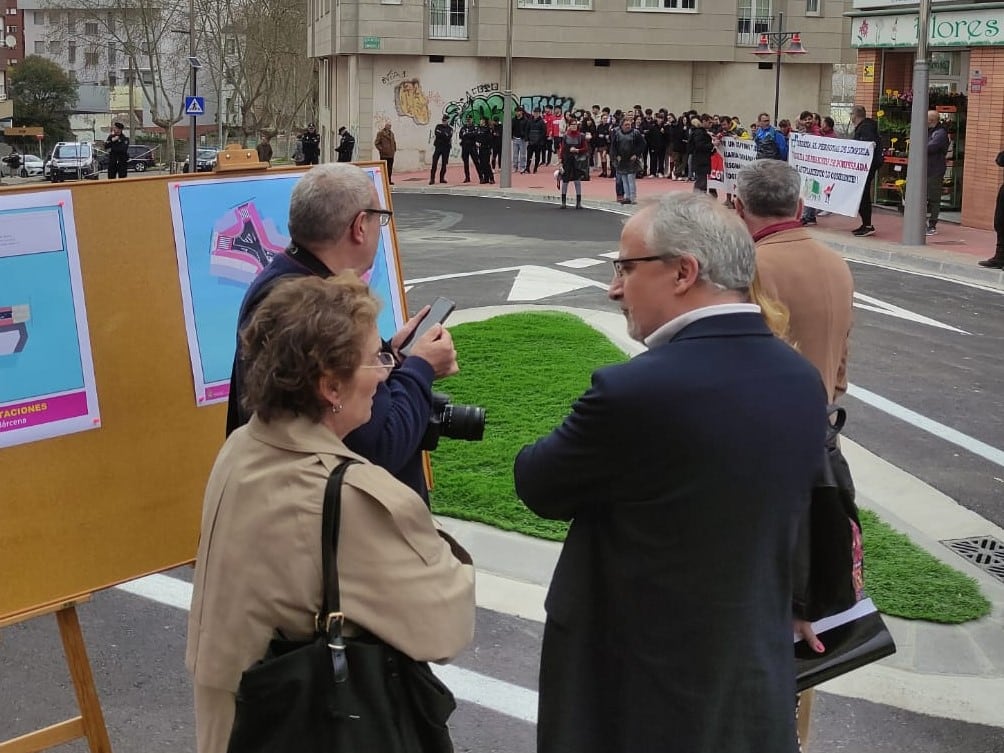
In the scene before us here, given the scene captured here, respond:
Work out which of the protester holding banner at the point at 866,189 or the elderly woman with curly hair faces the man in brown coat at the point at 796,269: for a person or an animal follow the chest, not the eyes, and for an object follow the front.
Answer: the elderly woman with curly hair

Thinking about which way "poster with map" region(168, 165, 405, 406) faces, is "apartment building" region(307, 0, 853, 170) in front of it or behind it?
behind

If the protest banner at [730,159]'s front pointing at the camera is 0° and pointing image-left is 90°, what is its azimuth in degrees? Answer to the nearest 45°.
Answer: approximately 0°

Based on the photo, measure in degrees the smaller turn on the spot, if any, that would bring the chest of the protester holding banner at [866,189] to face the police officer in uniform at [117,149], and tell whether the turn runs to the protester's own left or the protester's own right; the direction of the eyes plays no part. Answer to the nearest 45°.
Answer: approximately 45° to the protester's own right

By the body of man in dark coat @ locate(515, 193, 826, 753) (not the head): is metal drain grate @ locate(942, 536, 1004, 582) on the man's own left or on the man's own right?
on the man's own right

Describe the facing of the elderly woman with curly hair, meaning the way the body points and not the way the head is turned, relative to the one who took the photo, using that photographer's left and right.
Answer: facing away from the viewer and to the right of the viewer
